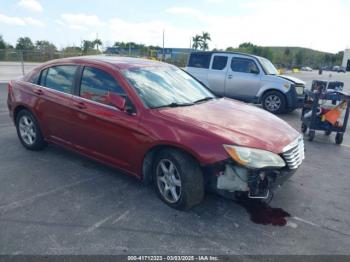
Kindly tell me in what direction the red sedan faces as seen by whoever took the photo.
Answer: facing the viewer and to the right of the viewer

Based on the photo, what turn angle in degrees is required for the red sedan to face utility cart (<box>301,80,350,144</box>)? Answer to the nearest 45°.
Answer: approximately 90° to its left

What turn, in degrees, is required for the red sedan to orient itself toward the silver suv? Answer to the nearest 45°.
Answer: approximately 90° to its left
